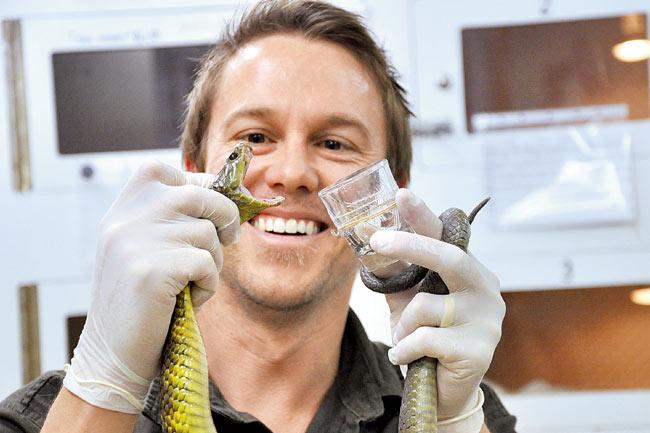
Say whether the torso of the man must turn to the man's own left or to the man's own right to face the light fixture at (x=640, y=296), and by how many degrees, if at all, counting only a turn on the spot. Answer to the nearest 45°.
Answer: approximately 135° to the man's own left

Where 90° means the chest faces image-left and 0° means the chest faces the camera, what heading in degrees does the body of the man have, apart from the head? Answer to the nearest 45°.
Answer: approximately 0°

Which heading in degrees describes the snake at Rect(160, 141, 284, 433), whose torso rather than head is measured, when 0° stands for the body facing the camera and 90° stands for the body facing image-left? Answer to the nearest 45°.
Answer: approximately 270°

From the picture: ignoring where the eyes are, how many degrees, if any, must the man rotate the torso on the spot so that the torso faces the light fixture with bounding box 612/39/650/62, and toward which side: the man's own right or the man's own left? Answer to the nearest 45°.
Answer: approximately 135° to the man's own left
